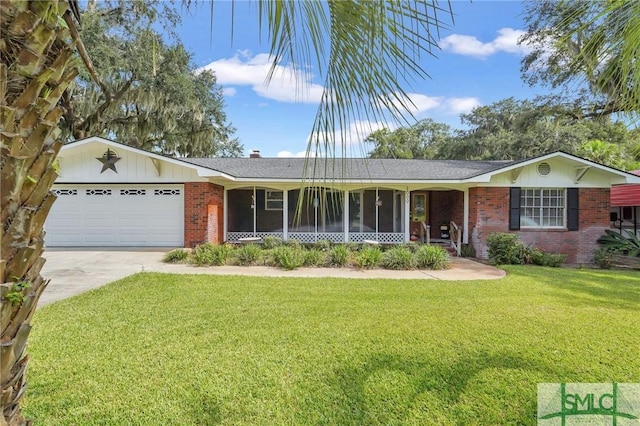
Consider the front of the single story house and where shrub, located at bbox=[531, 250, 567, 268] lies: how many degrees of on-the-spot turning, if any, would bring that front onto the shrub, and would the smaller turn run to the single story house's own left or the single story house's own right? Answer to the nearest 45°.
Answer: approximately 90° to the single story house's own left

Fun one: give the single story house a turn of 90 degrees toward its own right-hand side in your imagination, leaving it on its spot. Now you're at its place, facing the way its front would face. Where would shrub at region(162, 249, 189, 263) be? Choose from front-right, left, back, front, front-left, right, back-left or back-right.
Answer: left

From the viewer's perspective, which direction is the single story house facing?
toward the camera

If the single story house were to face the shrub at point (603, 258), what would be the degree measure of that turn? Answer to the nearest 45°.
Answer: approximately 90° to its left
